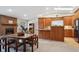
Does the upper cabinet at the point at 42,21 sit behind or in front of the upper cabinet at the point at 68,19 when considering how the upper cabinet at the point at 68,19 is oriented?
in front
